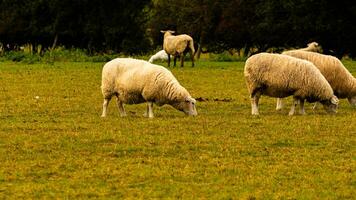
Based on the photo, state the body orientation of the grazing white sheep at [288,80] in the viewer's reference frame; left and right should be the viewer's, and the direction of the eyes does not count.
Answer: facing to the right of the viewer

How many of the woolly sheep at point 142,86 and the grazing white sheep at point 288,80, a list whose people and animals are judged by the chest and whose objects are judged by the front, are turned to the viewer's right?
2

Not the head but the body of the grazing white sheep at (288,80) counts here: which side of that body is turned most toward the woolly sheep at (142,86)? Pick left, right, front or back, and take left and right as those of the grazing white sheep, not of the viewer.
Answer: back

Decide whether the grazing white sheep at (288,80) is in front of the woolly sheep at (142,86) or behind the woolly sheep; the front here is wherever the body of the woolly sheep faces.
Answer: in front

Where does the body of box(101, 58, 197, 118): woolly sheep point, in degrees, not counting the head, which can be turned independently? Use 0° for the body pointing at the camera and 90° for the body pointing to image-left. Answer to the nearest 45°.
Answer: approximately 270°
